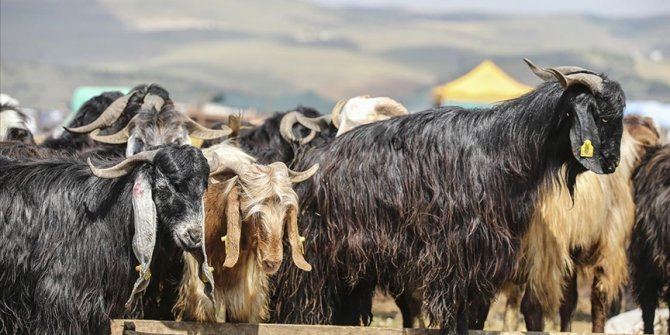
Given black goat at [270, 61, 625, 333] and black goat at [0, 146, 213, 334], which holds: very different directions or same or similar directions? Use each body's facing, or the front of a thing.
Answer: same or similar directions

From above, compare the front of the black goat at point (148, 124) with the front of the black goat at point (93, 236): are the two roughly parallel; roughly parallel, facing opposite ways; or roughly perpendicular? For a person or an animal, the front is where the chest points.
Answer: roughly perpendicular

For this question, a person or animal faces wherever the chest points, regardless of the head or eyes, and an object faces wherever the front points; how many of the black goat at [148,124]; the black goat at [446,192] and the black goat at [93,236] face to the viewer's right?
2

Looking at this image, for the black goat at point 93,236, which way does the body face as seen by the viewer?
to the viewer's right

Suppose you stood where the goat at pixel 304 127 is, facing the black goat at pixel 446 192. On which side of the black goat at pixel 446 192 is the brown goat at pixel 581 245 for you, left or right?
left

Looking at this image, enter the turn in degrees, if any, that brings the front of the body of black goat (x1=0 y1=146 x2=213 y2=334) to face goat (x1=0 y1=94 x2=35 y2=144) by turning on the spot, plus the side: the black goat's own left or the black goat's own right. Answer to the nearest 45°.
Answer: approximately 90° to the black goat's own left

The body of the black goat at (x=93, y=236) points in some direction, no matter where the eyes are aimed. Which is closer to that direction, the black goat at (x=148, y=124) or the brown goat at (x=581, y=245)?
the brown goat

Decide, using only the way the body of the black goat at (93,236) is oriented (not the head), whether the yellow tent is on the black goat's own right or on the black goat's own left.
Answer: on the black goat's own left

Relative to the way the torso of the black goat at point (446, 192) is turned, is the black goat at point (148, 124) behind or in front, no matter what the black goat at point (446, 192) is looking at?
behind

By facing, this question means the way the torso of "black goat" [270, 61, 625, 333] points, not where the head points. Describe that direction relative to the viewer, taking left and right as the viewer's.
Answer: facing to the right of the viewer

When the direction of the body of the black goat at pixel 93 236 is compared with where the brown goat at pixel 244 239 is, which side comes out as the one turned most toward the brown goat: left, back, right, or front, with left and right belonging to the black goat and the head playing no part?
front

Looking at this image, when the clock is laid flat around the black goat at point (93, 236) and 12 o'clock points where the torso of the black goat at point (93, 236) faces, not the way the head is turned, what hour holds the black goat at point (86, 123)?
the black goat at point (86, 123) is roughly at 9 o'clock from the black goat at point (93, 236).

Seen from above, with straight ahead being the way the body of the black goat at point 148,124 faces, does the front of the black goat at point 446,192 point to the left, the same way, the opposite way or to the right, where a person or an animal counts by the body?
to the left

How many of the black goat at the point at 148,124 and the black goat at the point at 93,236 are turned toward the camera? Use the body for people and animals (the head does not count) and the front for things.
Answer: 1

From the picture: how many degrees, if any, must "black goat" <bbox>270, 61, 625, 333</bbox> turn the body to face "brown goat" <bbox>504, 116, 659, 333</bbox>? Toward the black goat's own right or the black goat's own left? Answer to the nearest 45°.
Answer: approximately 45° to the black goat's own left

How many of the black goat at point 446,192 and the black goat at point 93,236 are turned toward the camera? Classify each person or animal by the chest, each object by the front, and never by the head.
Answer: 0
